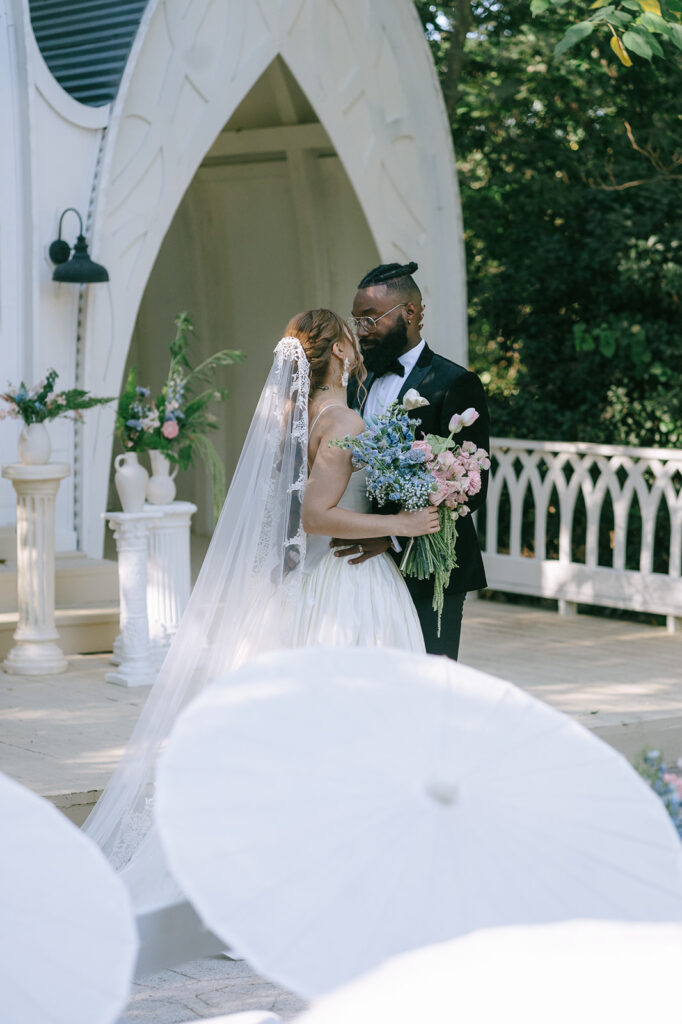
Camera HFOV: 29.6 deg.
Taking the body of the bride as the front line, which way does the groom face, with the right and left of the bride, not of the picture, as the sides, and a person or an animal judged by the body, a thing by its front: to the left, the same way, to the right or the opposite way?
the opposite way

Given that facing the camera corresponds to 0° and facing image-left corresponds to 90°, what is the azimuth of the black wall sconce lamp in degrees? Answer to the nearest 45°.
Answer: approximately 315°

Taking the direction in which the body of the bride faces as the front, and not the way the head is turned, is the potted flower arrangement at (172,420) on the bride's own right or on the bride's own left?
on the bride's own left

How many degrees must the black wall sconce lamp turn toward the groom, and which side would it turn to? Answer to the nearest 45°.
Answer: approximately 45° to its right

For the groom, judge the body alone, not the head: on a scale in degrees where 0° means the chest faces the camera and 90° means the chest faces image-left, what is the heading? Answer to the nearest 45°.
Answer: approximately 45°

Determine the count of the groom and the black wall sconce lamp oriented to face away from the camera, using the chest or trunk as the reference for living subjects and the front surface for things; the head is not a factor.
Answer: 0

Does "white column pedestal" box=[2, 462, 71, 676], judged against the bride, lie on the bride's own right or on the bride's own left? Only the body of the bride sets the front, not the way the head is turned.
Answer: on the bride's own left

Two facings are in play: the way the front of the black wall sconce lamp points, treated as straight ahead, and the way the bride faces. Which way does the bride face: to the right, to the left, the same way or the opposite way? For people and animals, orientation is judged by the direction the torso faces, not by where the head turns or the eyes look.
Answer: to the left

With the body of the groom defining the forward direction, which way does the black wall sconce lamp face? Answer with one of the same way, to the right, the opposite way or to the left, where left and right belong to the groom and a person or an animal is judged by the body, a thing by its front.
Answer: to the left
